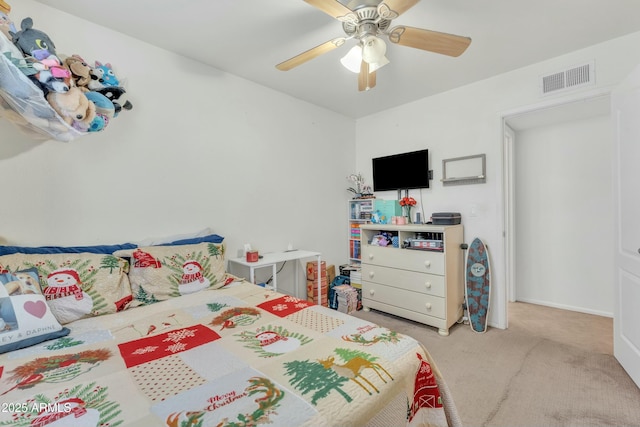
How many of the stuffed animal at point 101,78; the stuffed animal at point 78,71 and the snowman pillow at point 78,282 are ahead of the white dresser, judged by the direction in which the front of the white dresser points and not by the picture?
3

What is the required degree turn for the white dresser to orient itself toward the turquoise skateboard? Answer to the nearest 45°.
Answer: approximately 135° to its left

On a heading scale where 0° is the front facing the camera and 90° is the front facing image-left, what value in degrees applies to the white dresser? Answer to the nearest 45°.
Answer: approximately 45°

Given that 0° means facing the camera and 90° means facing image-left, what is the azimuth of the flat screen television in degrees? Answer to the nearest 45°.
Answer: approximately 45°

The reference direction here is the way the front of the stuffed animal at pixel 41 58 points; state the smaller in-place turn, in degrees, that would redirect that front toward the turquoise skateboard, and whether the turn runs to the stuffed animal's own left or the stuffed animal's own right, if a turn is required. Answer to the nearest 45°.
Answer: approximately 45° to the stuffed animal's own left

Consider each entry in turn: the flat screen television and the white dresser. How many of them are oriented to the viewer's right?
0

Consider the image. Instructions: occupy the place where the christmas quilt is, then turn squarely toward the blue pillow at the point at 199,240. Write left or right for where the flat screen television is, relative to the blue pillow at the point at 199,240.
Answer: right
